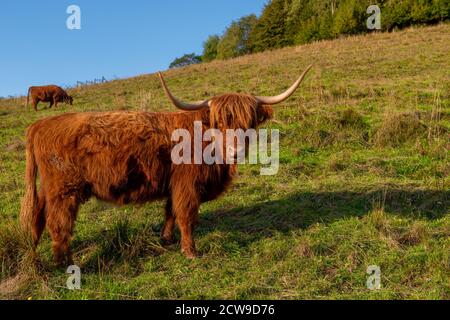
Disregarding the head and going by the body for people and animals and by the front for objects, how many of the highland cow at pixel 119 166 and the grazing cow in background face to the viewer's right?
2

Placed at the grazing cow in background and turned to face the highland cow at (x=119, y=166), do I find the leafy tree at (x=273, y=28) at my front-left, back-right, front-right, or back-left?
back-left

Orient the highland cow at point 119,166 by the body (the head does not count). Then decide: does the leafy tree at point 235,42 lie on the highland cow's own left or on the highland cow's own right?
on the highland cow's own left

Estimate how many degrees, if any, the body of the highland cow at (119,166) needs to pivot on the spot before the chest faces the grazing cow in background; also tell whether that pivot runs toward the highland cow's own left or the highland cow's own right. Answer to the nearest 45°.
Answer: approximately 90° to the highland cow's own left

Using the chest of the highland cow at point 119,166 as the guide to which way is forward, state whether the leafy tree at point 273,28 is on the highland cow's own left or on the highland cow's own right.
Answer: on the highland cow's own left

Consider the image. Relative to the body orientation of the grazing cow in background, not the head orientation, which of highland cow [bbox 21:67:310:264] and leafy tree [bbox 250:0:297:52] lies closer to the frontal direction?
the leafy tree

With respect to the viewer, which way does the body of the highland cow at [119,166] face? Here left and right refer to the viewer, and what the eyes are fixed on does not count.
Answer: facing to the right of the viewer

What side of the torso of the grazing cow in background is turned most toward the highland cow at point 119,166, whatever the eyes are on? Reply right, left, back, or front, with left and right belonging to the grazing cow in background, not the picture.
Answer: right

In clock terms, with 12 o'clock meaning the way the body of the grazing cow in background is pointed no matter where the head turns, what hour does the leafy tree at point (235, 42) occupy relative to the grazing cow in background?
The leafy tree is roughly at 10 o'clock from the grazing cow in background.

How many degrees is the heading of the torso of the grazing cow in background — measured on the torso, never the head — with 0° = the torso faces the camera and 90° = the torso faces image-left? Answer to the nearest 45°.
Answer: approximately 270°
